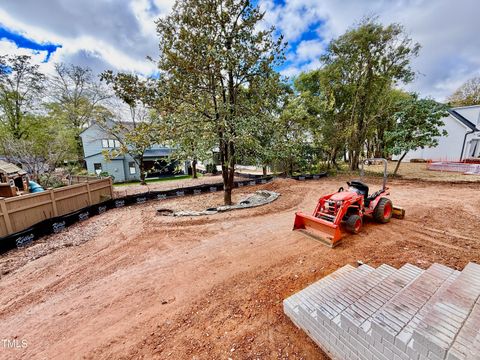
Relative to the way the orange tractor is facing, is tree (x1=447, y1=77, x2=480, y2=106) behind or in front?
behind

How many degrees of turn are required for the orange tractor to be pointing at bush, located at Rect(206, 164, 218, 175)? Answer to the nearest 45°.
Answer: approximately 90° to its right

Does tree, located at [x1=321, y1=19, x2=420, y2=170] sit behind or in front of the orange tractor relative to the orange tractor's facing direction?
behind

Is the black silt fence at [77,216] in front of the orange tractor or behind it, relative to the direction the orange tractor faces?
in front

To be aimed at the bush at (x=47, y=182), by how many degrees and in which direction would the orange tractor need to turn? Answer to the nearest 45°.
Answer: approximately 45° to its right

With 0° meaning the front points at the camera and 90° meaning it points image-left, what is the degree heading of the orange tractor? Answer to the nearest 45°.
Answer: approximately 45°

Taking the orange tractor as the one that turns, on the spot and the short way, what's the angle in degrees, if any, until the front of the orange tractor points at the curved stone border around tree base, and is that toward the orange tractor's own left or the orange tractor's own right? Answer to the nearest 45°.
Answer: approximately 45° to the orange tractor's own right

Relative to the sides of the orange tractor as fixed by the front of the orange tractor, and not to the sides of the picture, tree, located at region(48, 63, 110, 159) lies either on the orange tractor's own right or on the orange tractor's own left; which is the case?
on the orange tractor's own right

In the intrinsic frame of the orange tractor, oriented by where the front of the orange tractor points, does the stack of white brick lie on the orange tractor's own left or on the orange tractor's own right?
on the orange tractor's own left

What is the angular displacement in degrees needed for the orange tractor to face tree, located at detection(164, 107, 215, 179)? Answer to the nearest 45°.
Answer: approximately 45° to its right

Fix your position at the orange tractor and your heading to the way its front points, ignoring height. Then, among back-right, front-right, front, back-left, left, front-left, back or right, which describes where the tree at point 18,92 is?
front-right
